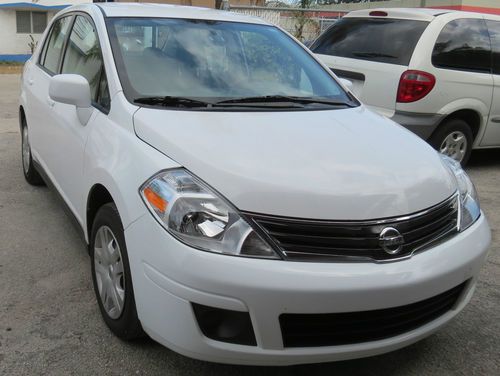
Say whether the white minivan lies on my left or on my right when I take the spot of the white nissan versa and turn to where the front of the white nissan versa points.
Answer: on my left

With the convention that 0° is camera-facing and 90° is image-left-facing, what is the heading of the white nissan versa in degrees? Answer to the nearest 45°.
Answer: approximately 315°

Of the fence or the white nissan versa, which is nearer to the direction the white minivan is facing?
the fence

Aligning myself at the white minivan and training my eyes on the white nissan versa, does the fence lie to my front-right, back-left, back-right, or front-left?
back-right

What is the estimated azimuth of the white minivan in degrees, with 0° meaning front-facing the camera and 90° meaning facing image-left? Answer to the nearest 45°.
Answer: approximately 225°

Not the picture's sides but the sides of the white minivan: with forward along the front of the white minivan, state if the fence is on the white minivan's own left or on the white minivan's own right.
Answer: on the white minivan's own left

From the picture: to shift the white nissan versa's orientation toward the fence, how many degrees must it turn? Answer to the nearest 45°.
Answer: approximately 135° to its left
